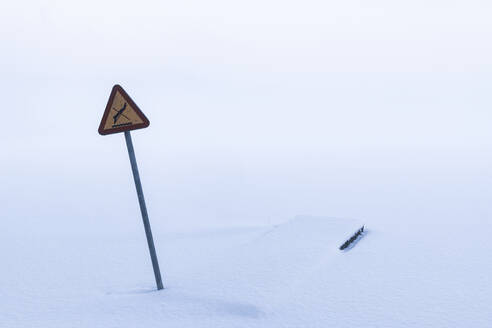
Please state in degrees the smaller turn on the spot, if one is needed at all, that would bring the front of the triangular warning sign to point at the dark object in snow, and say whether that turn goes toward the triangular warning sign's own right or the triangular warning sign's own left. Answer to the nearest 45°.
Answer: approximately 135° to the triangular warning sign's own left

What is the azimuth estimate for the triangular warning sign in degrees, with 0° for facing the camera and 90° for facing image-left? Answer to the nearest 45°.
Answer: approximately 0°
